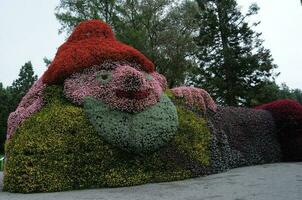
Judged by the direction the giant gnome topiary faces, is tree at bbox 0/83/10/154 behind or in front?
behind

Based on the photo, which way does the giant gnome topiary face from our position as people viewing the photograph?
facing the viewer and to the right of the viewer

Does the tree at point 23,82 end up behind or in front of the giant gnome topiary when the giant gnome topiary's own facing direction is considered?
behind

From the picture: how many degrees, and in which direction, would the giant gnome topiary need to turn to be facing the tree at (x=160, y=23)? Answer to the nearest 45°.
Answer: approximately 135° to its left
